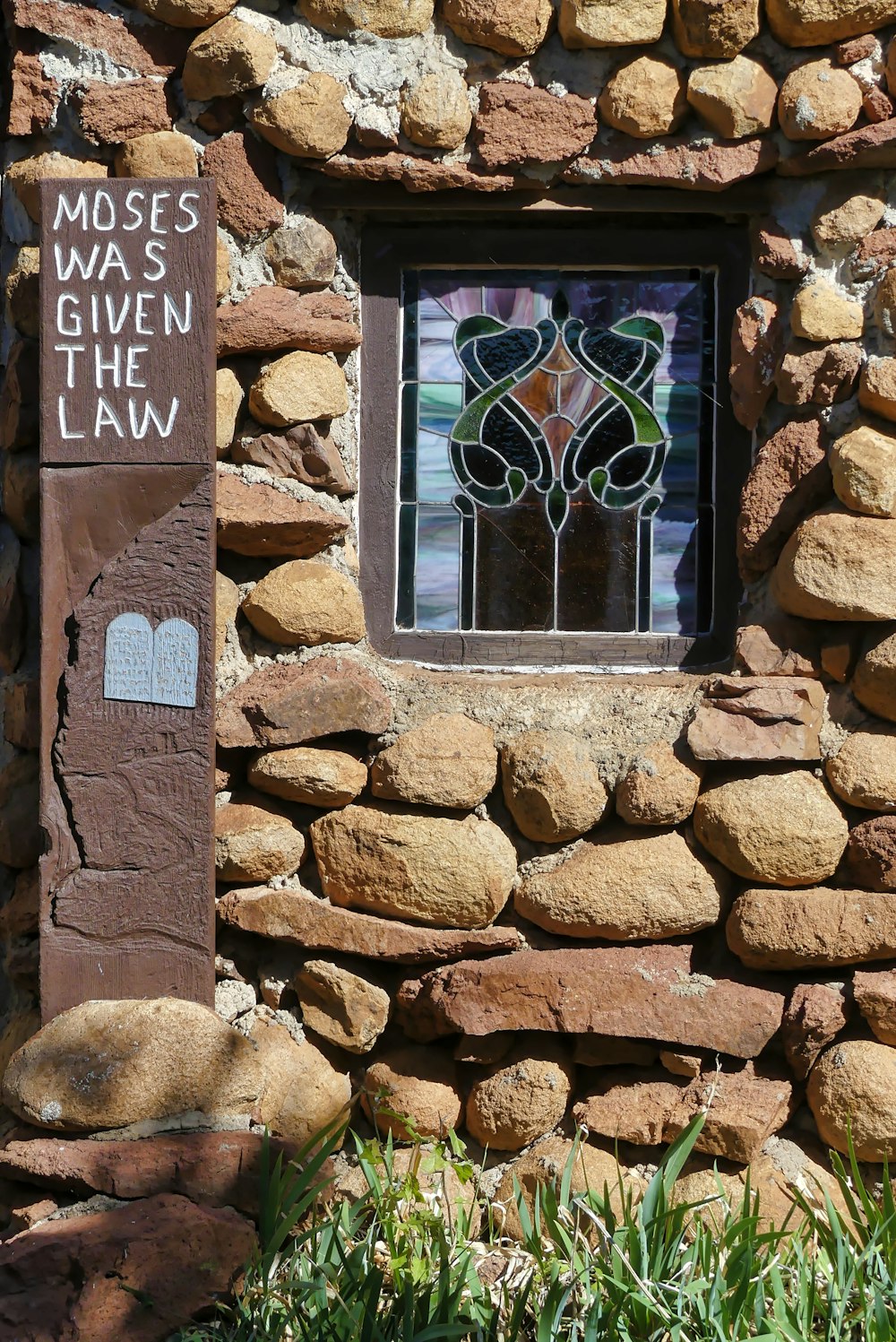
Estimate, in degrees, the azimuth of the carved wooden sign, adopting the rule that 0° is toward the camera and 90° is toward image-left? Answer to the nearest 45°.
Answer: approximately 0°
